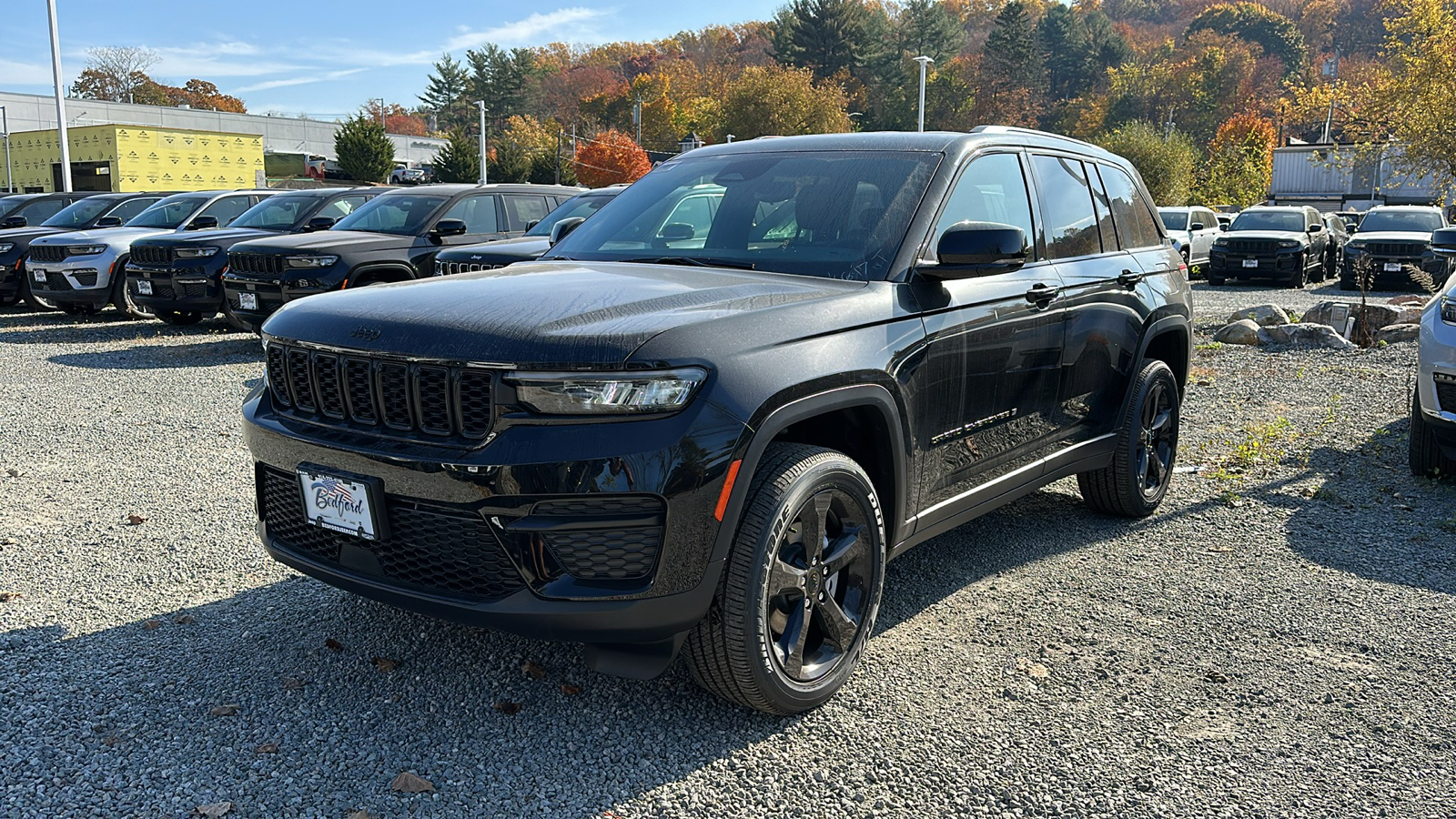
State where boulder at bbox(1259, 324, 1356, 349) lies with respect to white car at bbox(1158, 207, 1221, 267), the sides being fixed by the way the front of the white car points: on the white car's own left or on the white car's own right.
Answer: on the white car's own left

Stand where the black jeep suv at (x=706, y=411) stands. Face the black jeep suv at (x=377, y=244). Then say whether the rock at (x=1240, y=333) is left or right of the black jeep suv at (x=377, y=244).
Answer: right

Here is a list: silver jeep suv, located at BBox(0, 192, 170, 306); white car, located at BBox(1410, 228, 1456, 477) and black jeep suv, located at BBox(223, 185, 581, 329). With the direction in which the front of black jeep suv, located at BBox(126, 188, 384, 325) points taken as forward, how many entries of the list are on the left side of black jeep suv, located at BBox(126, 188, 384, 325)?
2

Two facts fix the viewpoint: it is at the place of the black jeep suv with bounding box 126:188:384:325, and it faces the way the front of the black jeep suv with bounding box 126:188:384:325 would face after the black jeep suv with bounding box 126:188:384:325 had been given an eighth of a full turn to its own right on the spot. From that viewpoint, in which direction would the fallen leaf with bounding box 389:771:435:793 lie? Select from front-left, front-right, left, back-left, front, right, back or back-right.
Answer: left

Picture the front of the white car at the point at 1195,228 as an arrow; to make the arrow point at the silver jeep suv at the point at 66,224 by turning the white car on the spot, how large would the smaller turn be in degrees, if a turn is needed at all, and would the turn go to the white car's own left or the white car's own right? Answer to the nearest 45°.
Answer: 0° — it already faces it

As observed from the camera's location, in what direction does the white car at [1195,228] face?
facing the viewer and to the left of the viewer

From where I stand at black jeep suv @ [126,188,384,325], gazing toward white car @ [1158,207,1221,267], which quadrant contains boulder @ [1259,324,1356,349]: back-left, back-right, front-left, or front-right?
front-right

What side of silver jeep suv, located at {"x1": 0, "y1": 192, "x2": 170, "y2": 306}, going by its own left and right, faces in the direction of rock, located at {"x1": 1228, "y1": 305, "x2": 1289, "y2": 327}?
left

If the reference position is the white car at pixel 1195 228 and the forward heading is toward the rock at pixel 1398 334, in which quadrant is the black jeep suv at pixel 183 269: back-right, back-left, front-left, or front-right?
front-right

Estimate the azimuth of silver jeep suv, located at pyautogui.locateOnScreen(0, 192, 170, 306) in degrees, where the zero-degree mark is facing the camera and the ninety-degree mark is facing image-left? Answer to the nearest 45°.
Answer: approximately 45°

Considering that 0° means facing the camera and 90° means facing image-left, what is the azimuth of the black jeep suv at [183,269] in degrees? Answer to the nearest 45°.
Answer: approximately 45°

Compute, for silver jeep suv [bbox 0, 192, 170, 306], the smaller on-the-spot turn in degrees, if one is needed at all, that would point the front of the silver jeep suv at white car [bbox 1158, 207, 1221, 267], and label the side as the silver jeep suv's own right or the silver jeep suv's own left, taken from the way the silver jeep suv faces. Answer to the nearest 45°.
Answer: approximately 135° to the silver jeep suv's own left
